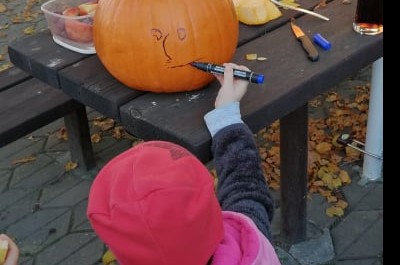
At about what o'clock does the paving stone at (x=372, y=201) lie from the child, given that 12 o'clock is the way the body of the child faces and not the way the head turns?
The paving stone is roughly at 1 o'clock from the child.

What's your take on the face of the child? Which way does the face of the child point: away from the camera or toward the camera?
away from the camera

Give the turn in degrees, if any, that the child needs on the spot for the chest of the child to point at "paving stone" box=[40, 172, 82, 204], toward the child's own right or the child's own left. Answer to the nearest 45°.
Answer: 0° — they already face it

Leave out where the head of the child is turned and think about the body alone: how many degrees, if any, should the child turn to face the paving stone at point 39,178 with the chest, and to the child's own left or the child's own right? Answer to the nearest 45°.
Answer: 0° — they already face it

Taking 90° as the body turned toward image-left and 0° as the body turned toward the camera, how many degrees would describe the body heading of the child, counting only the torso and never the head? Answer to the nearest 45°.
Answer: approximately 180°

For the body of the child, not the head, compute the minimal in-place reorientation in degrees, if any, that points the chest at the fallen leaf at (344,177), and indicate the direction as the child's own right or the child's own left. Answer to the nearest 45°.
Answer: approximately 45° to the child's own right

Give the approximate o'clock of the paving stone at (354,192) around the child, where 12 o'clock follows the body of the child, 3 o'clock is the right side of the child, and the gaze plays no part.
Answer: The paving stone is roughly at 1 o'clock from the child.
